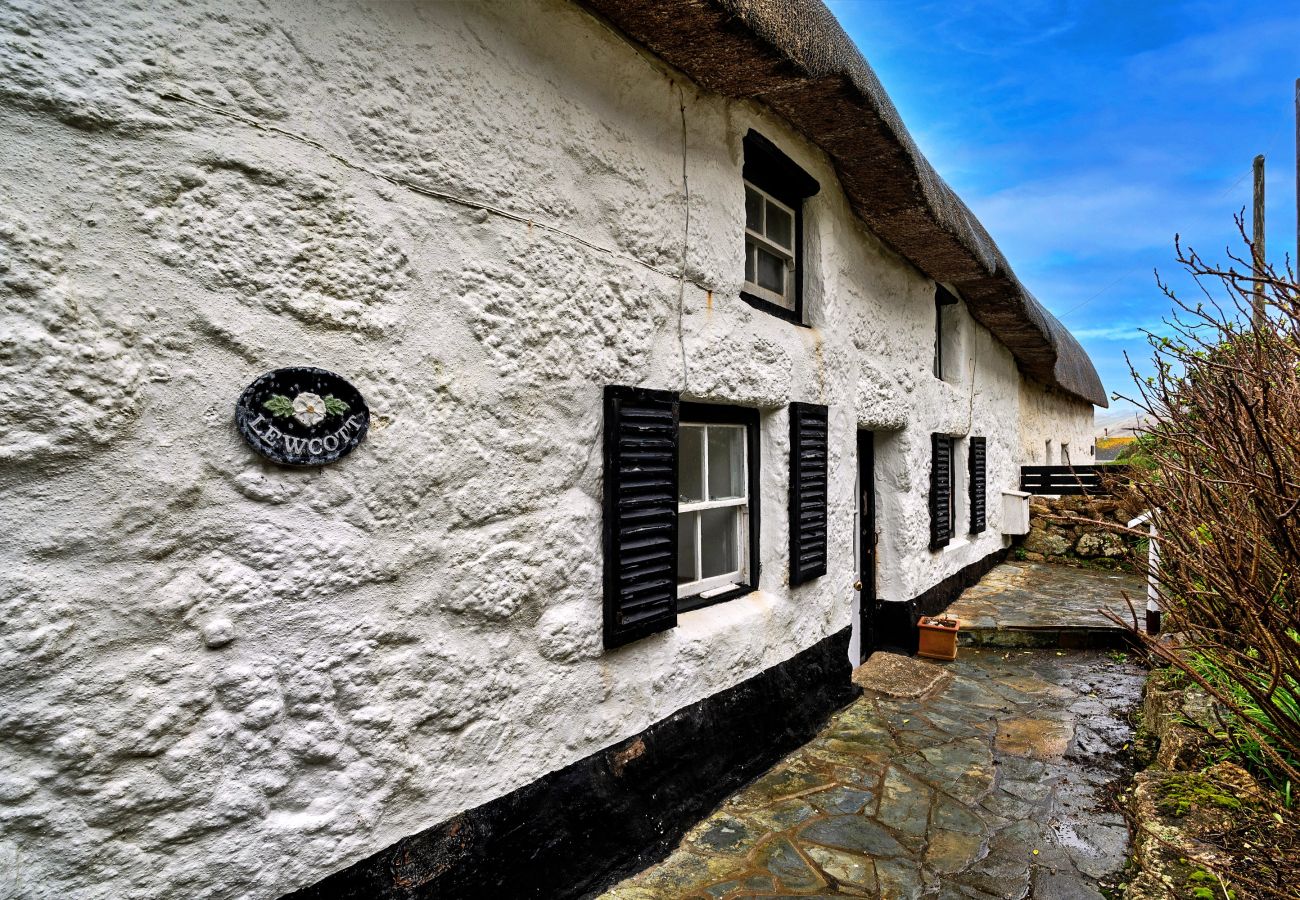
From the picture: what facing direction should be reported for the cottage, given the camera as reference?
facing the viewer and to the right of the viewer

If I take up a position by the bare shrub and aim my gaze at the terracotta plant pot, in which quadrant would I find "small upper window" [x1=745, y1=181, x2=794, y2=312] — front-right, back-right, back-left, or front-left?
front-left

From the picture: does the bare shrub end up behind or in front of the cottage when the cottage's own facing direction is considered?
in front

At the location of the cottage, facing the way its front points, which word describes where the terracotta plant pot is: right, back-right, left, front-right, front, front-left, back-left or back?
left

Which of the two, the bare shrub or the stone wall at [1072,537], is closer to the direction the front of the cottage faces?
the bare shrub

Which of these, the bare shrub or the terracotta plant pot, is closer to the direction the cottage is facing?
the bare shrub

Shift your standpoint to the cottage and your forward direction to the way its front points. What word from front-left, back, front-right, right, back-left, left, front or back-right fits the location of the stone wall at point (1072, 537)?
left

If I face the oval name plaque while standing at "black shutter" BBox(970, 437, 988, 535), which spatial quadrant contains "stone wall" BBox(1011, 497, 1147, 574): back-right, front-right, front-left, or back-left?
back-left
